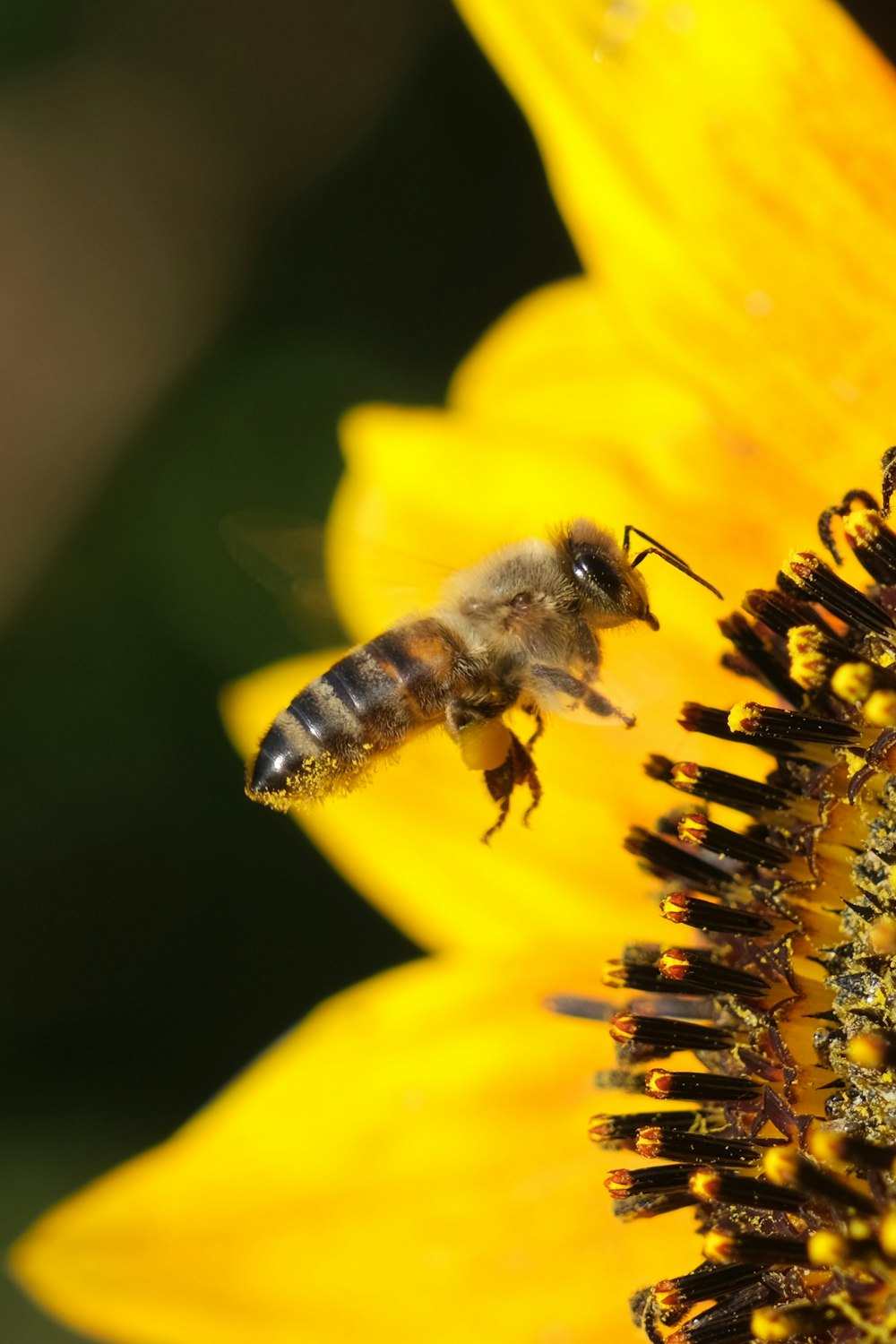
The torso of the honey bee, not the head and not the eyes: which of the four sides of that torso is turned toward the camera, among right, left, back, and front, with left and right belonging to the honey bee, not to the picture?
right
